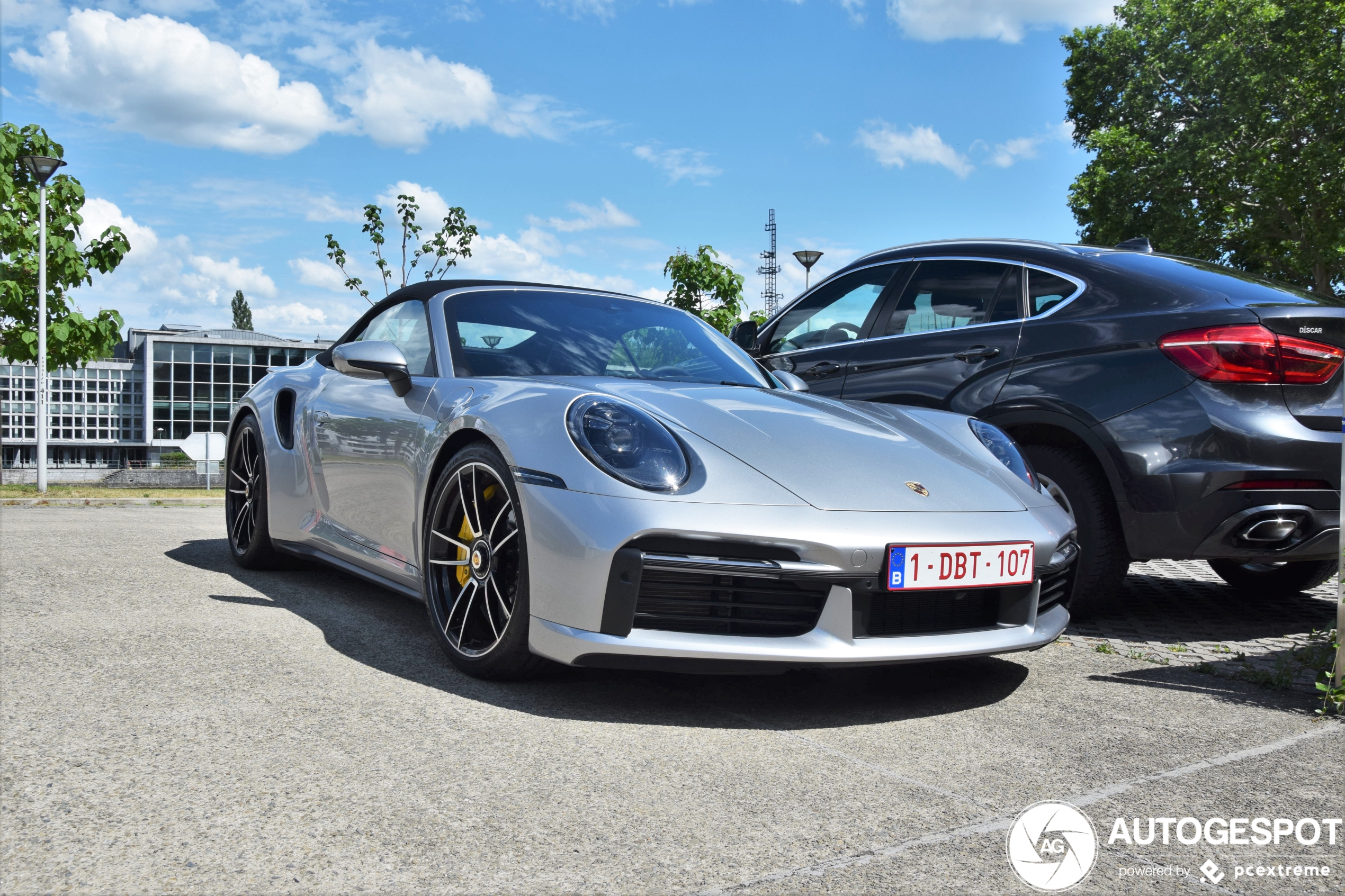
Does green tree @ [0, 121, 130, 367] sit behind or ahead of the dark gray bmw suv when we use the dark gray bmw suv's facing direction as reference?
ahead

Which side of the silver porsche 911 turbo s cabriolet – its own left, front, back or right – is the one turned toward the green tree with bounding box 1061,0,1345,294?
left

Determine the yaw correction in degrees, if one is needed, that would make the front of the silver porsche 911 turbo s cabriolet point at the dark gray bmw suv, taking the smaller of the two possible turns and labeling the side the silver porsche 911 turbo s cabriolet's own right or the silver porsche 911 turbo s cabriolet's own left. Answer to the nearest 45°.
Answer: approximately 90° to the silver porsche 911 turbo s cabriolet's own left

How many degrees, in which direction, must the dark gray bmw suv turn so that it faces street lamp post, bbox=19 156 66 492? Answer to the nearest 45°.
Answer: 0° — it already faces it

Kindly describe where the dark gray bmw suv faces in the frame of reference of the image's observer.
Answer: facing away from the viewer and to the left of the viewer

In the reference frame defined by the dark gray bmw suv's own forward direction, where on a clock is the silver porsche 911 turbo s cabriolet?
The silver porsche 911 turbo s cabriolet is roughly at 9 o'clock from the dark gray bmw suv.

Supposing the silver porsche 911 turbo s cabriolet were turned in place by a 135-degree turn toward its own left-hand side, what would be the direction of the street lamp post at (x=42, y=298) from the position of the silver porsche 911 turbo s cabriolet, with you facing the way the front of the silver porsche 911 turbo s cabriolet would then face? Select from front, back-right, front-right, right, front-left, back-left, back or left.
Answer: front-left

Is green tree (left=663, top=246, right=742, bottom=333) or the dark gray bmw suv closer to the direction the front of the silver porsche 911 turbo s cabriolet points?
the dark gray bmw suv

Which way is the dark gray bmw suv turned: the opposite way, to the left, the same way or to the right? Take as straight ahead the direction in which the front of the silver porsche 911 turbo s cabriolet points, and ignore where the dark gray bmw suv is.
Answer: the opposite way

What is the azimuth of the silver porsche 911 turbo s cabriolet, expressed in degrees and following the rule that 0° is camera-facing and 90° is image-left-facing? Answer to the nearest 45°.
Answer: approximately 315°

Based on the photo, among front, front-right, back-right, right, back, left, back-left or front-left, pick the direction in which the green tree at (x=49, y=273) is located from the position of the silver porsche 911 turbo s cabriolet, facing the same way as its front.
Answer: back

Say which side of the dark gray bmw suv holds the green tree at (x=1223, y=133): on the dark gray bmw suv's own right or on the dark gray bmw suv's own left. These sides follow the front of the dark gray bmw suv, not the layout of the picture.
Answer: on the dark gray bmw suv's own right
